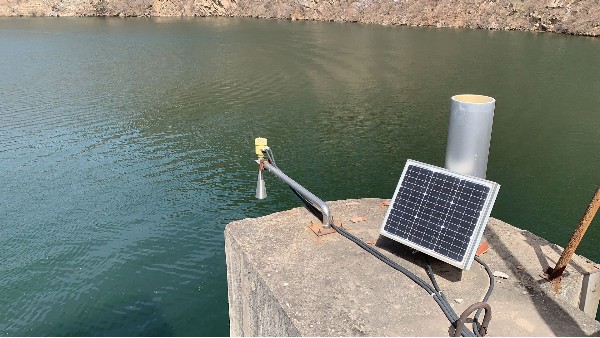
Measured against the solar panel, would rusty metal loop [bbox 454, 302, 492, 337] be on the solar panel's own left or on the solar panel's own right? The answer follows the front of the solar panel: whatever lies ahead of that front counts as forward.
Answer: on the solar panel's own left

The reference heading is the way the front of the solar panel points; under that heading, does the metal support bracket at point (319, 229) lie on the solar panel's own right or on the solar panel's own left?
on the solar panel's own right

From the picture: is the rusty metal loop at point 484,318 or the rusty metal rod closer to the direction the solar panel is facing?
the rusty metal loop

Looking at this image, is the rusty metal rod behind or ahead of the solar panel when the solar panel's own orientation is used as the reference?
behind

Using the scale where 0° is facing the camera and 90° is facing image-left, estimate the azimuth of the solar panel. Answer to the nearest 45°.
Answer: approximately 45°
